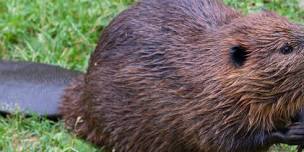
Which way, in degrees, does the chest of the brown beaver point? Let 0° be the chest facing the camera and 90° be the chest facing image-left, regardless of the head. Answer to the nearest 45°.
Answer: approximately 270°
